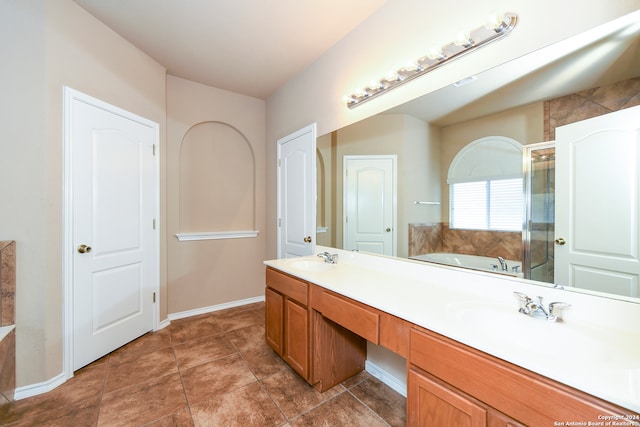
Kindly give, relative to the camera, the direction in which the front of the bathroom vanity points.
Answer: facing the viewer and to the left of the viewer

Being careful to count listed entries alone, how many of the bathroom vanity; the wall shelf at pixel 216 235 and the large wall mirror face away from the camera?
0

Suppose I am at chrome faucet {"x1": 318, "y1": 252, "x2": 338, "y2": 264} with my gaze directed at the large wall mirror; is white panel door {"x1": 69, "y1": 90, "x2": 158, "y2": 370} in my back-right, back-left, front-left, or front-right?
back-right

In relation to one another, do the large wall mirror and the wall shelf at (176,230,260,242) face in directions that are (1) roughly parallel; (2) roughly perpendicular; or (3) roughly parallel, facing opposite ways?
roughly perpendicular

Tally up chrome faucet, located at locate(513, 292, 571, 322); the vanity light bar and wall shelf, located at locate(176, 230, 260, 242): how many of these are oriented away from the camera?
0

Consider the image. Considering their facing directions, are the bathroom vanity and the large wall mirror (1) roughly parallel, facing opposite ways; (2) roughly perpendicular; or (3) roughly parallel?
roughly parallel

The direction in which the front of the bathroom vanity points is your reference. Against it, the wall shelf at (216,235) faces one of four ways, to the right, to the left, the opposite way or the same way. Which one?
to the left

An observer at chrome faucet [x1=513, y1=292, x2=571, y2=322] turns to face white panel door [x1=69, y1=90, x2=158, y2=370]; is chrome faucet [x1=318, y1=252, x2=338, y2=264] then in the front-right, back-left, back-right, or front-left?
front-right

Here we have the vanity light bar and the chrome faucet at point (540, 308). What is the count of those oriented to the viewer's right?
0

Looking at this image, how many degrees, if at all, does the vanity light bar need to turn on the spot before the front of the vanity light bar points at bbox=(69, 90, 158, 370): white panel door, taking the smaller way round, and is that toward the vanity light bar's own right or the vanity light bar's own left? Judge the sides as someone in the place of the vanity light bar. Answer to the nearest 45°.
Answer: approximately 45° to the vanity light bar's own right

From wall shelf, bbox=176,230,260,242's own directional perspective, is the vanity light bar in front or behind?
in front

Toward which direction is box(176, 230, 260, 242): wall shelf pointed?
toward the camera
